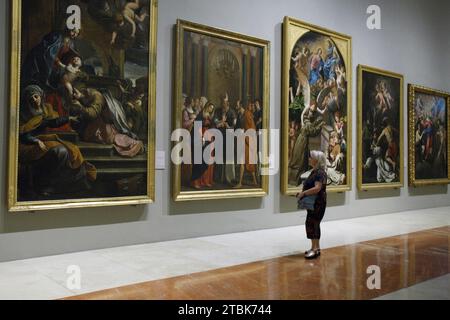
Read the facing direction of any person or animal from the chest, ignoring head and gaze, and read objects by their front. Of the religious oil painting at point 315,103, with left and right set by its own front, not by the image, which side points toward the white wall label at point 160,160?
right

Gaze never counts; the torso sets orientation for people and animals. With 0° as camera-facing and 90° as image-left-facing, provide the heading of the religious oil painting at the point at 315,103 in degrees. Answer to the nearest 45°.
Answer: approximately 315°

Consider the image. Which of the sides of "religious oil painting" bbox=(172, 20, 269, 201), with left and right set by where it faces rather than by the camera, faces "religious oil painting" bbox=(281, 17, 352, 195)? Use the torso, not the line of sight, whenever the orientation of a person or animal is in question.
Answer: left

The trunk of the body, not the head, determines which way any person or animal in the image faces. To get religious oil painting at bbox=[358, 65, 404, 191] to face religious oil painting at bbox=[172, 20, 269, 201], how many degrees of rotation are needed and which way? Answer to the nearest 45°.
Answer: approximately 90° to its right

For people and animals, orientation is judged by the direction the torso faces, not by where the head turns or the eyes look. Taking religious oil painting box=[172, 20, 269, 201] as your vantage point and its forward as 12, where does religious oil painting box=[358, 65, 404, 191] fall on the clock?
religious oil painting box=[358, 65, 404, 191] is roughly at 9 o'clock from religious oil painting box=[172, 20, 269, 201].

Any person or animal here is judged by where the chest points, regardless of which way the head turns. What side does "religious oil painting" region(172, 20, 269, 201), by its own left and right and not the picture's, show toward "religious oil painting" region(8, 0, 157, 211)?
right

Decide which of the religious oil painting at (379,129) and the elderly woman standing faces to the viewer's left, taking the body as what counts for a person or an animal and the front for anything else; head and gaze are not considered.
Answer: the elderly woman standing

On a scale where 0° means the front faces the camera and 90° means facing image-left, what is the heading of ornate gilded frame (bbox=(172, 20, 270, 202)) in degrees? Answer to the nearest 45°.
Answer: approximately 315°

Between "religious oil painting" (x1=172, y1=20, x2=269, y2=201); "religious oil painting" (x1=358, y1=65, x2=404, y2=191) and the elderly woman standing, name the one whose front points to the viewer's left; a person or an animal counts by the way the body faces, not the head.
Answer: the elderly woman standing

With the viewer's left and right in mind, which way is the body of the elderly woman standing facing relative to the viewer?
facing to the left of the viewer
